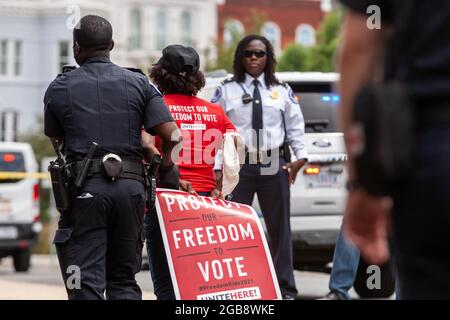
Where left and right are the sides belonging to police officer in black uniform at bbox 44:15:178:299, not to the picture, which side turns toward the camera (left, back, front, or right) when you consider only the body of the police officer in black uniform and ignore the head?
back

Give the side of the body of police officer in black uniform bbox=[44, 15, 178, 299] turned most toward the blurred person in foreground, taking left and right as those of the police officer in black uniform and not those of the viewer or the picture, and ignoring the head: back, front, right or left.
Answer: back

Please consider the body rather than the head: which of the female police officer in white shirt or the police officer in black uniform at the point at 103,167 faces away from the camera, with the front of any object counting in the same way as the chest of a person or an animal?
the police officer in black uniform

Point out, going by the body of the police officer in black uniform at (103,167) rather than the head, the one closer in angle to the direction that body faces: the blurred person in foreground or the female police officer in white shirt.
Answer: the female police officer in white shirt

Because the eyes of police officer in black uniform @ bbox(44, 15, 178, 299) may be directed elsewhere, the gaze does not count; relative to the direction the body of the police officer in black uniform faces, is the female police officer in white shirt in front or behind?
in front
